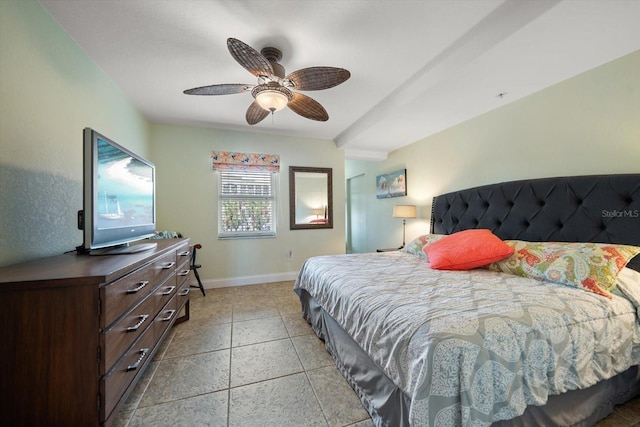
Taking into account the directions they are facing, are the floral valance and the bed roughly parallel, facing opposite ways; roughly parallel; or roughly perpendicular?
roughly perpendicular

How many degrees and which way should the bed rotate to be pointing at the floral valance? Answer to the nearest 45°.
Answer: approximately 45° to its right

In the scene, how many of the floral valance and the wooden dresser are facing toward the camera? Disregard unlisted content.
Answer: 1

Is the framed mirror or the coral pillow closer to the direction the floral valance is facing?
the coral pillow

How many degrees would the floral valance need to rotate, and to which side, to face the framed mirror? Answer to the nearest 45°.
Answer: approximately 90° to its left

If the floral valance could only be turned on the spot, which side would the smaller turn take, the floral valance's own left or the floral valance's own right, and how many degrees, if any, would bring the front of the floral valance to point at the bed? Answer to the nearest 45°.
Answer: approximately 45° to the floral valance's own left

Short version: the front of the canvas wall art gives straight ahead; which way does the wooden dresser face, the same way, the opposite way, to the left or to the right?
the opposite way

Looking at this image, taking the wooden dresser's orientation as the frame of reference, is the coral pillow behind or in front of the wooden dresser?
in front

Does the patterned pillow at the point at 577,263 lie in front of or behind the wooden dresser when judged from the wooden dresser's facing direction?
in front

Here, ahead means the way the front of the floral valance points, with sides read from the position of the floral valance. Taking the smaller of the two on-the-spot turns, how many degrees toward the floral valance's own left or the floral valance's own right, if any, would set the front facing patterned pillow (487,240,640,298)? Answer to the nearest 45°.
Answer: approximately 45° to the floral valance's own left

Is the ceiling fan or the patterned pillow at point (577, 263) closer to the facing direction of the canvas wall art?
the ceiling fan

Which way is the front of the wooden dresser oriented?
to the viewer's right

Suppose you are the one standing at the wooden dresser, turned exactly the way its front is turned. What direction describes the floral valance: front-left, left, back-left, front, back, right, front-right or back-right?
front-left

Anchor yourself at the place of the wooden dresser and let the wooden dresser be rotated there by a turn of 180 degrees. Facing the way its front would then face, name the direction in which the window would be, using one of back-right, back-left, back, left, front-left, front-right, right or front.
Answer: back-right
